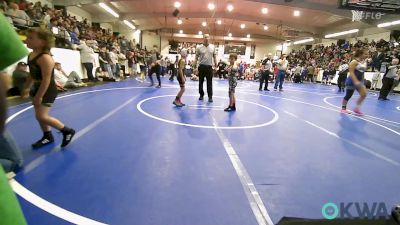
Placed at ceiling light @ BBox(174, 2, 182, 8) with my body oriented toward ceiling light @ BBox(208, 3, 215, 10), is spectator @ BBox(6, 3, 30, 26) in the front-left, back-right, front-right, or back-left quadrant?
back-right

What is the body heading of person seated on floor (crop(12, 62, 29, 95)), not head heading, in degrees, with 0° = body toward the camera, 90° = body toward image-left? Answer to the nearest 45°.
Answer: approximately 315°

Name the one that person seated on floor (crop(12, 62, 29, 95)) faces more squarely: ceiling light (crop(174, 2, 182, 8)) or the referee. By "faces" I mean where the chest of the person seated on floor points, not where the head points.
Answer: the referee

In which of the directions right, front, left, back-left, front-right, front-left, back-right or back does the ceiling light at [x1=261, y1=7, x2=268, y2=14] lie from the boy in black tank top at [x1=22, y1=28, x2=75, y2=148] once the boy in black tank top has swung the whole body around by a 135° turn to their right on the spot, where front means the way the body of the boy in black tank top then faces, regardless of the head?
front

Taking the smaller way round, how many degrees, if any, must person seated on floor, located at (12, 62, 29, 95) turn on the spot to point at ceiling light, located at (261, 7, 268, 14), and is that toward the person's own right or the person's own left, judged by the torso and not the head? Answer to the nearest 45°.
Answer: approximately 90° to the person's own left

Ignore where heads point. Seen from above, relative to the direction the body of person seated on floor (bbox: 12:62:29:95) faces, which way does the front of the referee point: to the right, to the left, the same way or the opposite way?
to the right

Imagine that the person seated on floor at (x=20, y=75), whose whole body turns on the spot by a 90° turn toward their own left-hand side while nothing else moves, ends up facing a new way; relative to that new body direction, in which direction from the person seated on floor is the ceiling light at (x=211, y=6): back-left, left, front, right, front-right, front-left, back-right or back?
front

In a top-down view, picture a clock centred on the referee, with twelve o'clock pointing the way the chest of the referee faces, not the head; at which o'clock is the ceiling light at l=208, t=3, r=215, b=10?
The ceiling light is roughly at 6 o'clock from the referee.

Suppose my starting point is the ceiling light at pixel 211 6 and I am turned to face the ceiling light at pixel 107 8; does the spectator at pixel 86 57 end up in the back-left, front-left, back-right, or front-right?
front-left

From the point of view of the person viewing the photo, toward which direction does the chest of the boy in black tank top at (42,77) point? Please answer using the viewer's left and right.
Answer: facing to the left of the viewer

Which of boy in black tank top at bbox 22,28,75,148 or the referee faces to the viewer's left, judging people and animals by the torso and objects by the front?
the boy in black tank top

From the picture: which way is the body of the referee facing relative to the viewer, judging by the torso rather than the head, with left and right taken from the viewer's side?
facing the viewer

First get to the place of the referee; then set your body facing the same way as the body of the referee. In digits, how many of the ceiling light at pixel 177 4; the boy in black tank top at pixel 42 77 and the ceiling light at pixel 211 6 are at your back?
2
